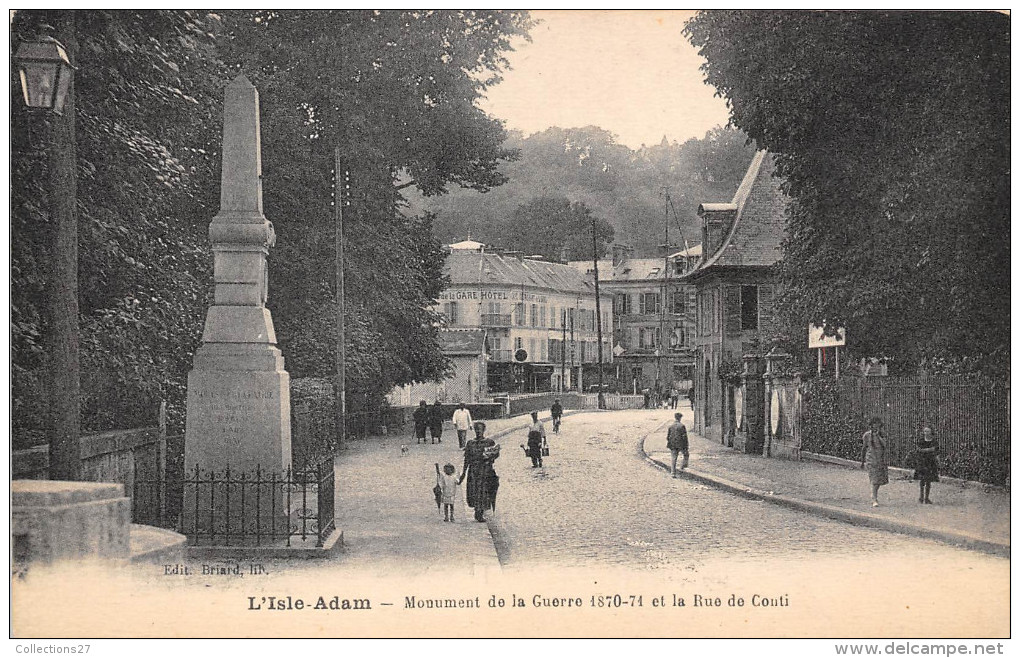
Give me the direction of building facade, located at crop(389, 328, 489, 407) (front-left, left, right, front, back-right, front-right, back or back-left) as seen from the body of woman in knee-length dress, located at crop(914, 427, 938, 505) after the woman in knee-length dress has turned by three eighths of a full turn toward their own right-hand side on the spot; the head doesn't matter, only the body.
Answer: front

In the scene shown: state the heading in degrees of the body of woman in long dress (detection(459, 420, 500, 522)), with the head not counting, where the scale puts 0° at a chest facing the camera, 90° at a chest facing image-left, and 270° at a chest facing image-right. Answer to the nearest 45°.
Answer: approximately 0°

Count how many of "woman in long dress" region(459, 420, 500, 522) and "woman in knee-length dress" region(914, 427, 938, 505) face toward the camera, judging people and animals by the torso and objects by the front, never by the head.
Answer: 2

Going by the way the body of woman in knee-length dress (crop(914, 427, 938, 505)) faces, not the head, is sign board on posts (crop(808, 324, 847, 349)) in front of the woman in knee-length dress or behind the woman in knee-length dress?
behind

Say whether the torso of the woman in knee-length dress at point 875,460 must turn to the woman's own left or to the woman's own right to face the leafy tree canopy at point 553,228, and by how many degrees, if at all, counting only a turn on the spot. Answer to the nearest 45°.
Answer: approximately 180°

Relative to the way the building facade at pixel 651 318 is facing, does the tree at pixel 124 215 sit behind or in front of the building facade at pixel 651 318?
in front

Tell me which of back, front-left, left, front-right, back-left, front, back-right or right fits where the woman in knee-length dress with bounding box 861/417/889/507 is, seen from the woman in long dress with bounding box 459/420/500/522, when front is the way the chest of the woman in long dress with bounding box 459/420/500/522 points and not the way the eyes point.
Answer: left

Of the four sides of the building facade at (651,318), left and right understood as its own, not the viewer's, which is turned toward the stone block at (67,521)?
front
